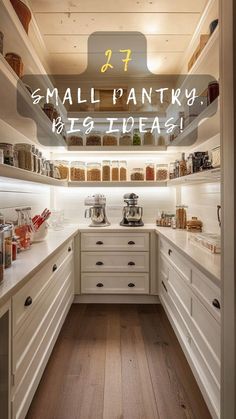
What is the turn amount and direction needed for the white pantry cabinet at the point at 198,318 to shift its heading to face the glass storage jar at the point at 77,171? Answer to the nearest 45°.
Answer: approximately 45° to its right

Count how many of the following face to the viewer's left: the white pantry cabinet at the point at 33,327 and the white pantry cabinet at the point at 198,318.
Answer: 1

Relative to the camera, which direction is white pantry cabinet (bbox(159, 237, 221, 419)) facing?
to the viewer's left
